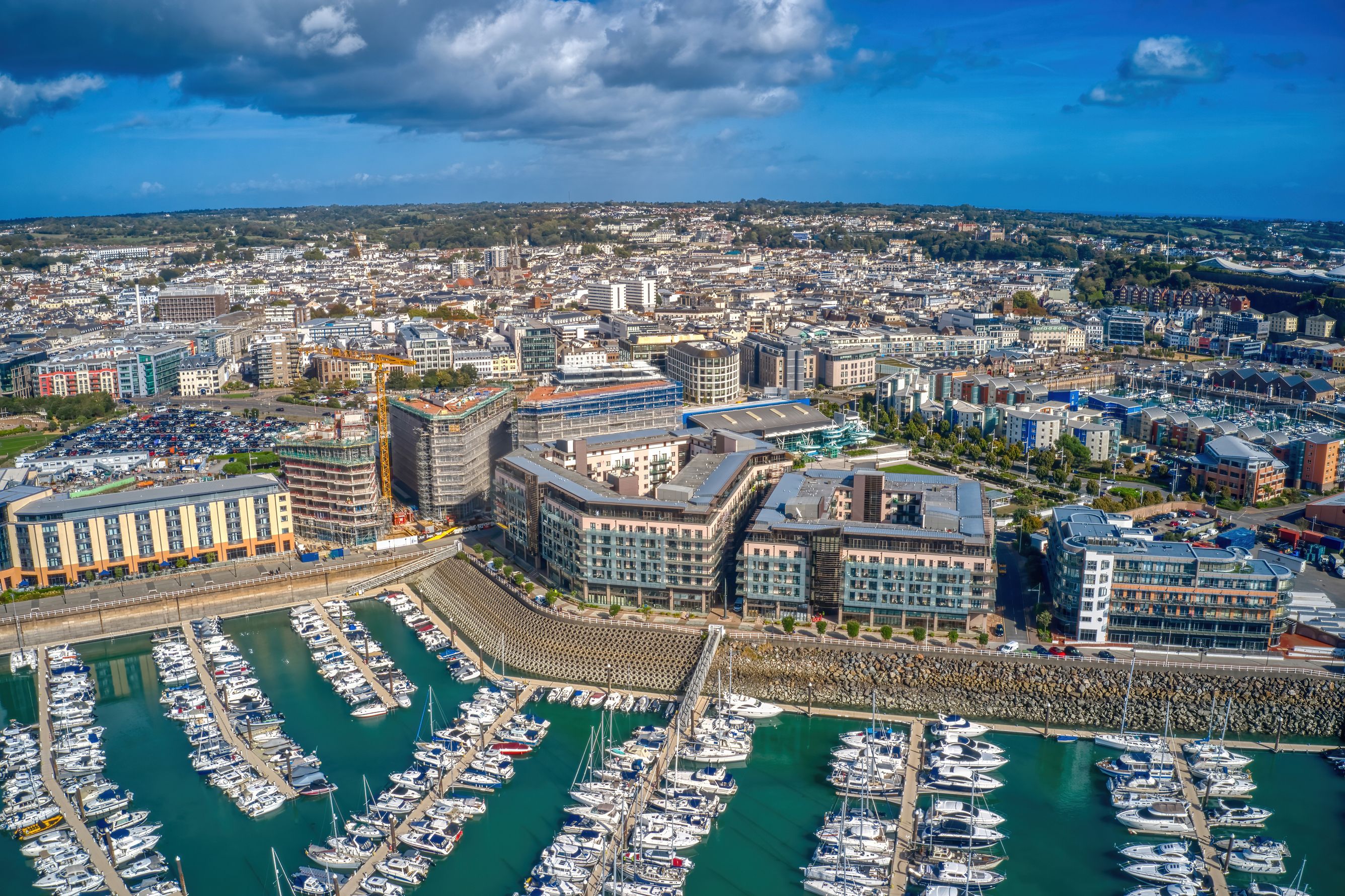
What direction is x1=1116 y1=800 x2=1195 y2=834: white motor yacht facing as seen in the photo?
to the viewer's left

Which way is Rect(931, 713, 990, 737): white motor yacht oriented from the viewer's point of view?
to the viewer's right

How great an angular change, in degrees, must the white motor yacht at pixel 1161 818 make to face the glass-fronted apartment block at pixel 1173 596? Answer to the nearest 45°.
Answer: approximately 90° to its right

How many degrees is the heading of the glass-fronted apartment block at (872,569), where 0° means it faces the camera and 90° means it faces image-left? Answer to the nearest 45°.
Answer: approximately 0°

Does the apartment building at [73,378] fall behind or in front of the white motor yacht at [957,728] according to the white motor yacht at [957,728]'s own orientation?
behind

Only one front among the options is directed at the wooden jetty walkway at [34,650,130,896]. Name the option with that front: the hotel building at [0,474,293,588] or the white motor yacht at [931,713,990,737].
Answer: the hotel building

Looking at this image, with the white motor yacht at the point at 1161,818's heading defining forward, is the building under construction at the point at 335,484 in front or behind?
in front

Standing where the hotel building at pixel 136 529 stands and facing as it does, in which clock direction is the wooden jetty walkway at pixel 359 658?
The wooden jetty walkway is roughly at 11 o'clock from the hotel building.

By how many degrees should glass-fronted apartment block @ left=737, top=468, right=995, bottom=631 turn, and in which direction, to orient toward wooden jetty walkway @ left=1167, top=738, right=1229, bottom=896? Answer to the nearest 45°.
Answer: approximately 45° to its left
